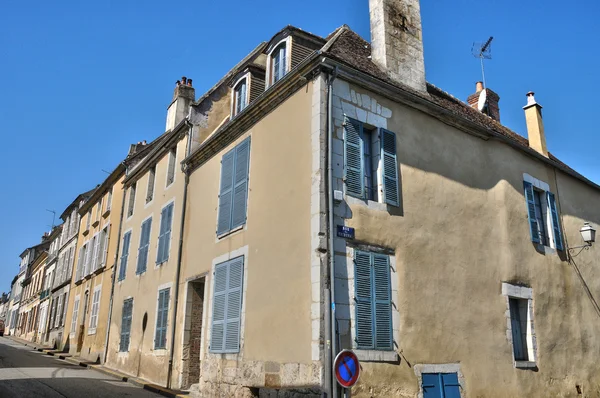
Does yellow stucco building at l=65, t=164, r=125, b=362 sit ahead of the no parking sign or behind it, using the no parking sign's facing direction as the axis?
behind
